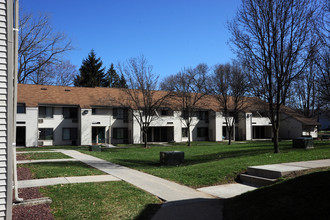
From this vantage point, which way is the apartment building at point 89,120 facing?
toward the camera
